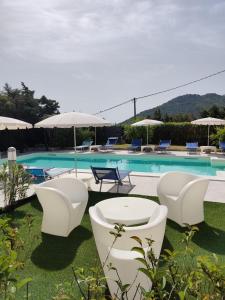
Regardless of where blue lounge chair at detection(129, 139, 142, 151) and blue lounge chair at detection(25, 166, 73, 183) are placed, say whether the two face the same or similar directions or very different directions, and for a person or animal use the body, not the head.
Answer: very different directions

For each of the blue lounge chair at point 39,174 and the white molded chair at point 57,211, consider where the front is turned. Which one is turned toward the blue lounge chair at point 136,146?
the blue lounge chair at point 39,174

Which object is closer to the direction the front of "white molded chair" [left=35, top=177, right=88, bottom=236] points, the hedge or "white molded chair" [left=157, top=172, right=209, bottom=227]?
the white molded chair

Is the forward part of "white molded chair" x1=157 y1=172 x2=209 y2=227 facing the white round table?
yes

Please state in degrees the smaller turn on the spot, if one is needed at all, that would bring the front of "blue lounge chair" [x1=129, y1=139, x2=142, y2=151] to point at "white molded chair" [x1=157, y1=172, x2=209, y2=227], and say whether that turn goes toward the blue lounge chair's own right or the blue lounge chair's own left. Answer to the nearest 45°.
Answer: approximately 45° to the blue lounge chair's own left

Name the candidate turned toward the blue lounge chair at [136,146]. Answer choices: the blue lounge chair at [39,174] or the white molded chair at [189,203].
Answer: the blue lounge chair at [39,174]

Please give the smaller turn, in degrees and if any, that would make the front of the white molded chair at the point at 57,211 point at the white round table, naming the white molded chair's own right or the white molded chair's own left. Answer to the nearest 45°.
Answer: approximately 45° to the white molded chair's own left

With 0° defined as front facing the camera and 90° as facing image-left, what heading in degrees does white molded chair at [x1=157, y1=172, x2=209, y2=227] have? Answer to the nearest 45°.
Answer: approximately 45°

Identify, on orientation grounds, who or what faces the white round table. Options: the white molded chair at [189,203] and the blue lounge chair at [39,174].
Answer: the white molded chair

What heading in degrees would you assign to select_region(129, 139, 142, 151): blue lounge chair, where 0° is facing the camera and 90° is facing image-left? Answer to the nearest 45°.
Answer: approximately 45°
